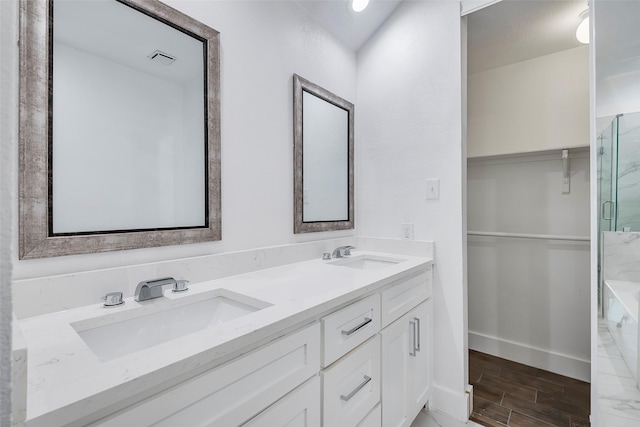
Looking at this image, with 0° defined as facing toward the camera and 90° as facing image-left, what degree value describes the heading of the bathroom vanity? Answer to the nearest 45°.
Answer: approximately 315°

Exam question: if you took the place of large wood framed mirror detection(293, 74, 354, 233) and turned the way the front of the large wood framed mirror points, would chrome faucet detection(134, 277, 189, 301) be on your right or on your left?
on your right

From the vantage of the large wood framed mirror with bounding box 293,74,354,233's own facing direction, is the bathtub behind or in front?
in front

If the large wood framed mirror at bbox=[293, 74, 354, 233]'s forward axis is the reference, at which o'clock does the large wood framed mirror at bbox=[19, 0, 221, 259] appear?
the large wood framed mirror at bbox=[19, 0, 221, 259] is roughly at 3 o'clock from the large wood framed mirror at bbox=[293, 74, 354, 233].

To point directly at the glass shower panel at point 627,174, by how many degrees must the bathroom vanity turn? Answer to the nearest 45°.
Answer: approximately 45° to its left

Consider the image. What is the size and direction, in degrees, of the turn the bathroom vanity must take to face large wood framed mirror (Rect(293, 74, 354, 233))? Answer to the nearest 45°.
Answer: approximately 90° to its left

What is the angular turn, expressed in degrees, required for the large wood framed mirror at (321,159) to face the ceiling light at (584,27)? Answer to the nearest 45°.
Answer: approximately 45° to its left

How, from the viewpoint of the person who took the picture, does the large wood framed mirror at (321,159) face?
facing the viewer and to the right of the viewer

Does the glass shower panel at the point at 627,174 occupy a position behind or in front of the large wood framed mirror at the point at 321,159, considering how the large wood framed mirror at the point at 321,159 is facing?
in front

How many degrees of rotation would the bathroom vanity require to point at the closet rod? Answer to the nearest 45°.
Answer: approximately 45° to its left

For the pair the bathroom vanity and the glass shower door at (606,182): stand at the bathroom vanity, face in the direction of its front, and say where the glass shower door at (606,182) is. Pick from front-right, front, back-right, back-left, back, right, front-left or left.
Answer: front-left
